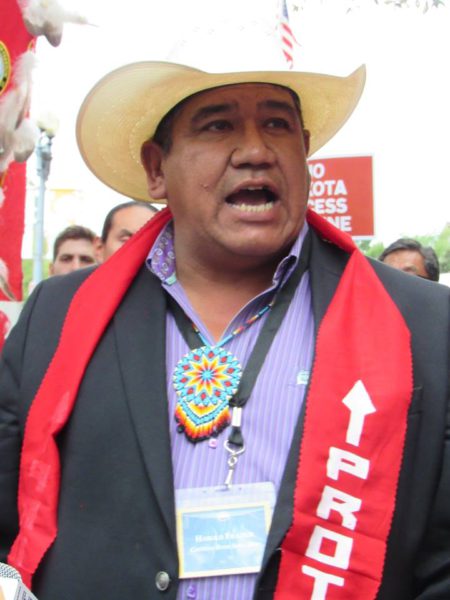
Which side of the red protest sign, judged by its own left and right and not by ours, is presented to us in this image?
front

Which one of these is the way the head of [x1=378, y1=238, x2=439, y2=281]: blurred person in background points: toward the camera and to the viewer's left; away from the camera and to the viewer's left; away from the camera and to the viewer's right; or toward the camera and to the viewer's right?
toward the camera and to the viewer's left

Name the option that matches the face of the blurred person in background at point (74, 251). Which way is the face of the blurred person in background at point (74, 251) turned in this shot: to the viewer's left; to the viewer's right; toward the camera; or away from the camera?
toward the camera

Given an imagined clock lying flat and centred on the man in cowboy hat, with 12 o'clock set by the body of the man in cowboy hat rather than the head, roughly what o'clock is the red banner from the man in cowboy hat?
The red banner is roughly at 5 o'clock from the man in cowboy hat.

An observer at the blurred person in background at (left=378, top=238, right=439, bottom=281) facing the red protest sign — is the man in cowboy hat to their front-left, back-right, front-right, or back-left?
back-left

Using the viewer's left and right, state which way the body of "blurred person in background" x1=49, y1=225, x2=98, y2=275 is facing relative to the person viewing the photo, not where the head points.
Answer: facing the viewer

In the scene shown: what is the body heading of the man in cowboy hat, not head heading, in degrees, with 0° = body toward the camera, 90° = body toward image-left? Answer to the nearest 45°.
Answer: approximately 0°

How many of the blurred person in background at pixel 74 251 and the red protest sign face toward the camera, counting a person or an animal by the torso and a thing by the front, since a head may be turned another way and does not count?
2

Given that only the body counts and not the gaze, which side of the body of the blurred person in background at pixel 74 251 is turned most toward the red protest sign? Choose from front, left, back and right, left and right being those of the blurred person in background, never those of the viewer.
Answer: left

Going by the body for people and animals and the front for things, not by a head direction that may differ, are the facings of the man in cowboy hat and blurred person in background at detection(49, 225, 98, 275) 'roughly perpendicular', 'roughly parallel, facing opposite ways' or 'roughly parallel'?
roughly parallel

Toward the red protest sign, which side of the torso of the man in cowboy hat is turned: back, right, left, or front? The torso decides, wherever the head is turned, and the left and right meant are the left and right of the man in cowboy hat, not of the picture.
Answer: back

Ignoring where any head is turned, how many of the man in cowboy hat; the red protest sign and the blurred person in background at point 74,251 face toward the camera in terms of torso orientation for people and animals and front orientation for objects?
3
